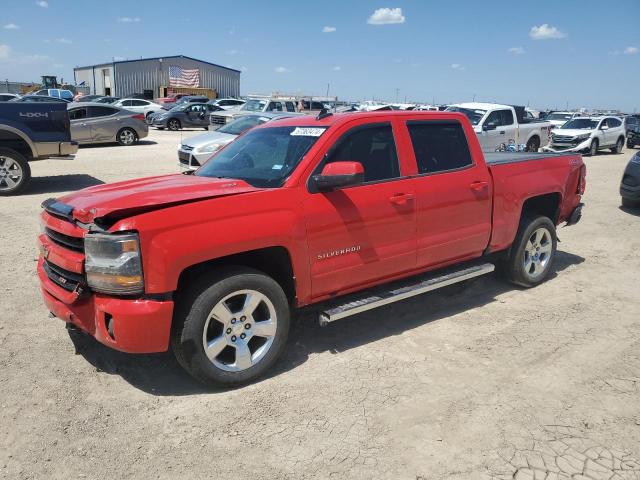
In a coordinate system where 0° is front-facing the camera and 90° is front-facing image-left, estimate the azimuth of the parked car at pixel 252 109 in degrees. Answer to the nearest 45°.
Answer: approximately 45°

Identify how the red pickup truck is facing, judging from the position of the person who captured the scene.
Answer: facing the viewer and to the left of the viewer

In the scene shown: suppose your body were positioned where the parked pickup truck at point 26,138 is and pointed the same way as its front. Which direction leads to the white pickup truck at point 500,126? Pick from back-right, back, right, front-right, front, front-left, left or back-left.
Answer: back

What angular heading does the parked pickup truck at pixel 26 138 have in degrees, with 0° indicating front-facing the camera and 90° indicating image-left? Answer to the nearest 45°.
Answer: approximately 90°

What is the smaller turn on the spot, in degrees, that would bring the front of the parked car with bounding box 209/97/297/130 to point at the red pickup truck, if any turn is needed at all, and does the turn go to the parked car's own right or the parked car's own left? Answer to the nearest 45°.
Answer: approximately 45° to the parked car's own left

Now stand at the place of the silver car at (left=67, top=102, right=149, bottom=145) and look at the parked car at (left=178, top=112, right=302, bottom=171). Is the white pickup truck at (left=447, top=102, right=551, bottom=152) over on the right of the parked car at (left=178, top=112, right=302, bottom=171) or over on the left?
left

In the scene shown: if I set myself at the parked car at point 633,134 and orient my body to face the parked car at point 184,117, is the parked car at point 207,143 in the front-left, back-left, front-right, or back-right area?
front-left

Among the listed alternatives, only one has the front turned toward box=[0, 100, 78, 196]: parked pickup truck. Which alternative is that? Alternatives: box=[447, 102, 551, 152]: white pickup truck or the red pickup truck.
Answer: the white pickup truck

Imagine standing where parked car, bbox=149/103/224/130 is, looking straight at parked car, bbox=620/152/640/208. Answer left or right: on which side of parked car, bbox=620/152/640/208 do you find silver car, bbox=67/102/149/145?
right

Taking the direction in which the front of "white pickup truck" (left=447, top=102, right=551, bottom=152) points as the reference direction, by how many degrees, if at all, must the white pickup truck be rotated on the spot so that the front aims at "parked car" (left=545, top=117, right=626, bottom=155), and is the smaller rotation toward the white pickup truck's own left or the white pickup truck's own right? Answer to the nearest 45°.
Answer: approximately 180°

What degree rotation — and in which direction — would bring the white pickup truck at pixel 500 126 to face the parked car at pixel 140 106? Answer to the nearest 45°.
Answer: approximately 90° to its right

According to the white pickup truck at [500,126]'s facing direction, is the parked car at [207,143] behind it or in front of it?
in front
